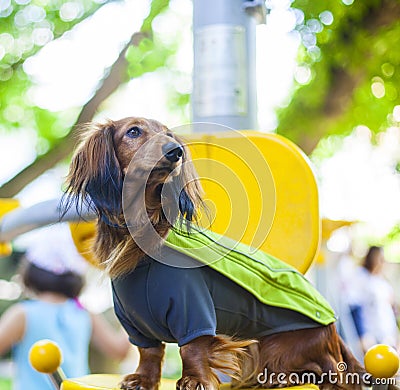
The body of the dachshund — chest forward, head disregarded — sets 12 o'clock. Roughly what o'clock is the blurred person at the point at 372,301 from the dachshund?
The blurred person is roughly at 5 o'clock from the dachshund.

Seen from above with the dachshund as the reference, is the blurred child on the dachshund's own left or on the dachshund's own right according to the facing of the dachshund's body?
on the dachshund's own right

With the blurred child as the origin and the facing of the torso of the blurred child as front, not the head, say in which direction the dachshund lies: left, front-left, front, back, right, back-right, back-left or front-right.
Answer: back

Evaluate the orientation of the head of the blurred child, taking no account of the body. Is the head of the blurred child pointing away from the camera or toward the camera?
away from the camera

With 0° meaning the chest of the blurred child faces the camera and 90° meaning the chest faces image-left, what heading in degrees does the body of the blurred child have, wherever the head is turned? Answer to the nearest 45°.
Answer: approximately 180°

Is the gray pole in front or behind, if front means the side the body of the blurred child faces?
behind

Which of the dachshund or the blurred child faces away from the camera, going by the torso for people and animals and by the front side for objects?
the blurred child

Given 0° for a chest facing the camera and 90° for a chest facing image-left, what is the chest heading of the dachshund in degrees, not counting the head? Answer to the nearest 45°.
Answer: approximately 45°

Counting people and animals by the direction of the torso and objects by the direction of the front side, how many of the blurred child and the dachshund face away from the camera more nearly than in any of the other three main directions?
1
